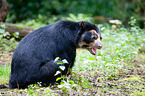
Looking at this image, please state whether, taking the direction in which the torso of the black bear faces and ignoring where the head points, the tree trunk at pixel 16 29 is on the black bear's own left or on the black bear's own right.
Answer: on the black bear's own left

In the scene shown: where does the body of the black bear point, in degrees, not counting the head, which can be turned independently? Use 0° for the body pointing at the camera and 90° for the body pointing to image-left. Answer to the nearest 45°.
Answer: approximately 270°
